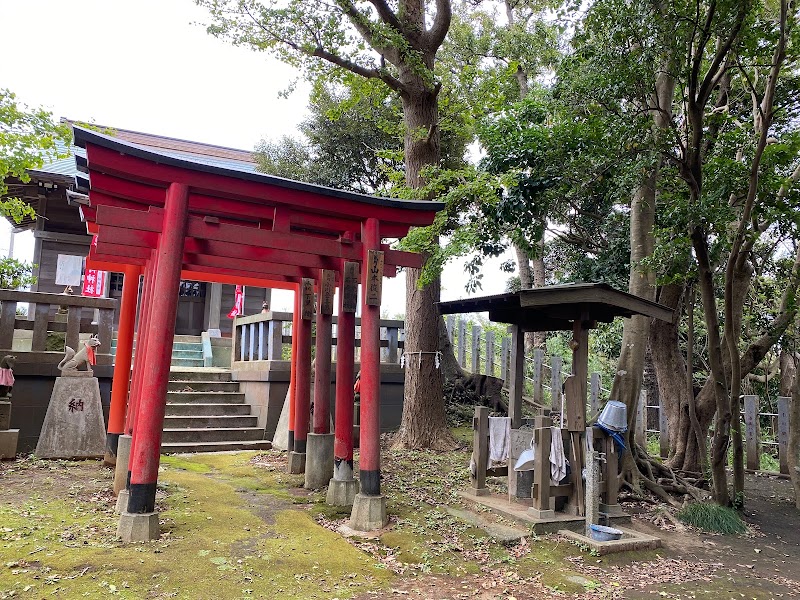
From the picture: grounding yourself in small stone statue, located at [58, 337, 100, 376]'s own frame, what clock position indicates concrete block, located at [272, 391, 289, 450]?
The concrete block is roughly at 12 o'clock from the small stone statue.

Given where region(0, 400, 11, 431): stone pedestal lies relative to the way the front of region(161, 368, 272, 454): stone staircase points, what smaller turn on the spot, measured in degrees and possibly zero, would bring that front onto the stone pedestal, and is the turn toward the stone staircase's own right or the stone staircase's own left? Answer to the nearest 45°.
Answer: approximately 45° to the stone staircase's own right

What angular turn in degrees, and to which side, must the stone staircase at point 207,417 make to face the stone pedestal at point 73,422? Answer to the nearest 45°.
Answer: approximately 45° to its right

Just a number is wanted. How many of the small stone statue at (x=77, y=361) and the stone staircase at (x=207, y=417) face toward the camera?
1

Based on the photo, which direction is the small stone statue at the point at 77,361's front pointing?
to the viewer's right

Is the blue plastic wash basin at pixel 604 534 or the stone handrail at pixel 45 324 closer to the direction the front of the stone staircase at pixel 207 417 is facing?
the blue plastic wash basin

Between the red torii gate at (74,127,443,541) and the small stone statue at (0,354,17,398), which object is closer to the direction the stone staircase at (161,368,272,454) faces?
the red torii gate

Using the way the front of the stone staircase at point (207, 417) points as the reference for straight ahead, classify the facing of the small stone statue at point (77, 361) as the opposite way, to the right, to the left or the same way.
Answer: to the left

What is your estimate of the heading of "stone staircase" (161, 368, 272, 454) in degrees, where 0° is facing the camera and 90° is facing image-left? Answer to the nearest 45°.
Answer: approximately 0°

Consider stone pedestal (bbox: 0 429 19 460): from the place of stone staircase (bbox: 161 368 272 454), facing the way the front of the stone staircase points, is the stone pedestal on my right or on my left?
on my right
